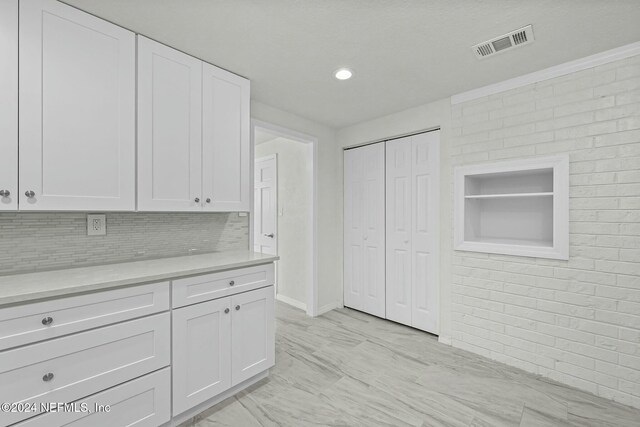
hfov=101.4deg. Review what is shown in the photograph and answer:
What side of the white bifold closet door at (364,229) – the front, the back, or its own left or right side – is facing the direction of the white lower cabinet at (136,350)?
front

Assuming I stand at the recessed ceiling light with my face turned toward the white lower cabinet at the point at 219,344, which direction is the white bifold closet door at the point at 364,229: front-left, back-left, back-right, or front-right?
back-right

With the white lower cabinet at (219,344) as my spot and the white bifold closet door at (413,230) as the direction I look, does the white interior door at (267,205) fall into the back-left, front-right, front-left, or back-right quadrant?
front-left

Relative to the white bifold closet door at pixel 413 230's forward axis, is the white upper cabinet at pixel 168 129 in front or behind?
in front

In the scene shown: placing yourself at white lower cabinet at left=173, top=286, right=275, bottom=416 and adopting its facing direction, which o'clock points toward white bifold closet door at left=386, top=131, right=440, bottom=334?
The white bifold closet door is roughly at 10 o'clock from the white lower cabinet.

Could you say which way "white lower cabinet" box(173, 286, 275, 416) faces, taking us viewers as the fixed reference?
facing the viewer and to the right of the viewer

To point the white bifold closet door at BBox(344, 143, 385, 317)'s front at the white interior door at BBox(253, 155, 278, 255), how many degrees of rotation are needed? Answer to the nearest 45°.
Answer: approximately 45° to its right

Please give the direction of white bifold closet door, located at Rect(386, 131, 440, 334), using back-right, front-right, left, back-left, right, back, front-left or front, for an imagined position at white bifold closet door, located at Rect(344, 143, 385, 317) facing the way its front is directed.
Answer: left

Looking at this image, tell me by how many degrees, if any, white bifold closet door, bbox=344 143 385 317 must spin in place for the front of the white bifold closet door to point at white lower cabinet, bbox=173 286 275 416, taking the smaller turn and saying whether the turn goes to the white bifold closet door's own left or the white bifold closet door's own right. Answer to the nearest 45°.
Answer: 0° — it already faces it

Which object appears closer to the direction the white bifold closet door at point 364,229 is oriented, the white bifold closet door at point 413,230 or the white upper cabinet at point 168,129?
the white upper cabinet

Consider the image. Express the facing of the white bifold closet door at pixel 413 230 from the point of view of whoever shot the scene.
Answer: facing the viewer and to the left of the viewer

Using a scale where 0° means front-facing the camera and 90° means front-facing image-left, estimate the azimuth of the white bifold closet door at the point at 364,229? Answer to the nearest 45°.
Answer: approximately 45°

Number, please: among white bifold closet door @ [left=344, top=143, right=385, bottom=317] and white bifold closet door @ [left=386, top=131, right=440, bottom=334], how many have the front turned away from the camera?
0
